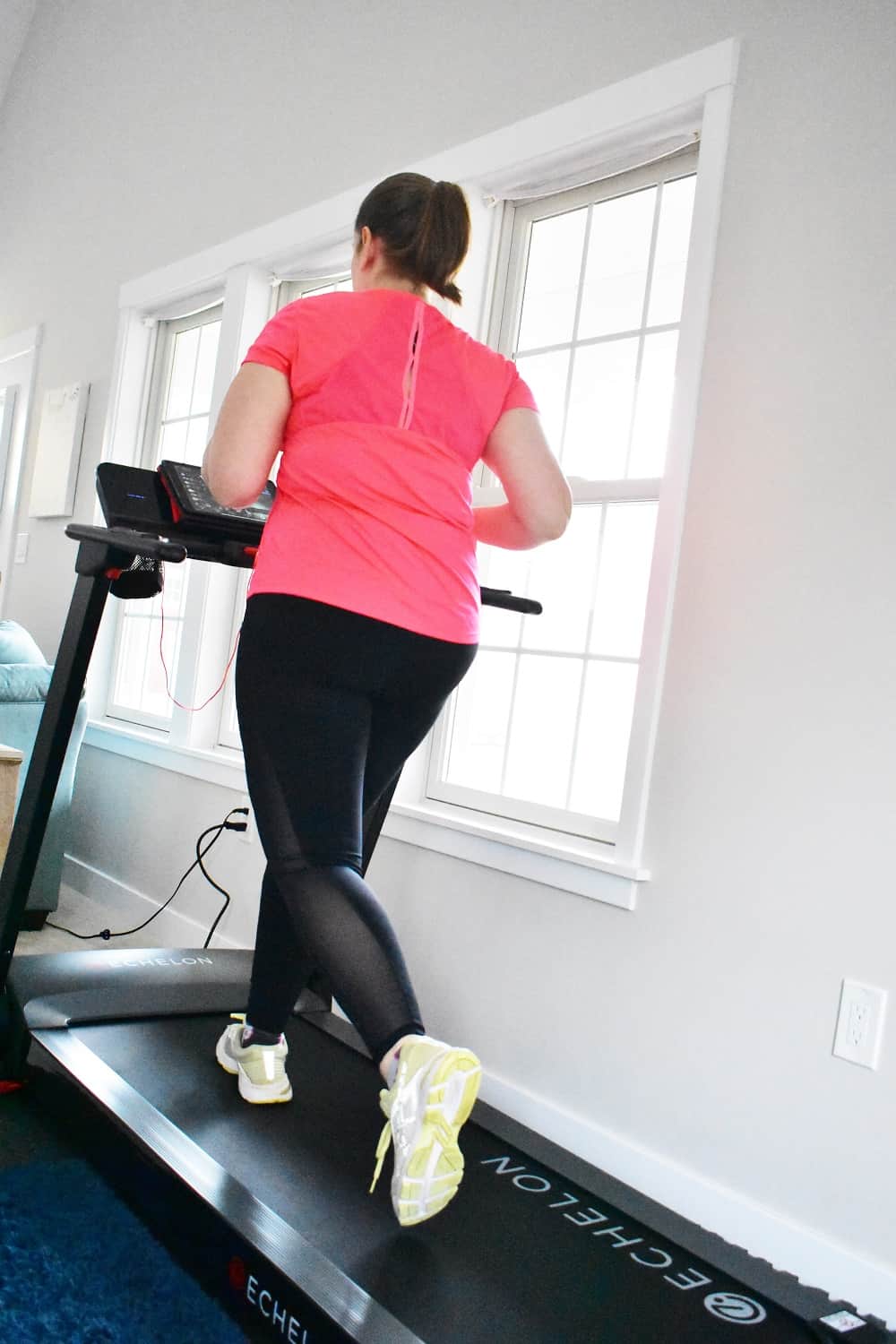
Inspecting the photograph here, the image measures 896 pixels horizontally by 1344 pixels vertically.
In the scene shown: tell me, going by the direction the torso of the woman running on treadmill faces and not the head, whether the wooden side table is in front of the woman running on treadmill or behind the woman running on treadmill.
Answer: in front

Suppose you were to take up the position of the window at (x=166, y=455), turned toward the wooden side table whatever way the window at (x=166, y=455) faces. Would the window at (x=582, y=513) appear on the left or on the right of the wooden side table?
left

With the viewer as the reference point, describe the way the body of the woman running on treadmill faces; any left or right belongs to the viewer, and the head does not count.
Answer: facing away from the viewer and to the left of the viewer

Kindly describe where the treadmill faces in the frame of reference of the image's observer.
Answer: facing away from the viewer and to the left of the viewer

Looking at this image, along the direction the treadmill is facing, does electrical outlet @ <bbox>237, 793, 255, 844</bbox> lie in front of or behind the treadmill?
in front

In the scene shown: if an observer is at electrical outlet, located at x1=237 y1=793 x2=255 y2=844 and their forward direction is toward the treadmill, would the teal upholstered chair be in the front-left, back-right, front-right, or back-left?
back-right

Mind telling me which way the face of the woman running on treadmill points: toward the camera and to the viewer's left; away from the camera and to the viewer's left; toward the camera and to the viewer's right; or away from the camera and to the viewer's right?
away from the camera and to the viewer's left

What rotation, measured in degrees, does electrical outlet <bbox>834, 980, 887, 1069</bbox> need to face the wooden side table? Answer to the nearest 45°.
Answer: approximately 45° to its right

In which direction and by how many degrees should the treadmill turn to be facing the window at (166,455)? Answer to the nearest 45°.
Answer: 0° — it already faces it

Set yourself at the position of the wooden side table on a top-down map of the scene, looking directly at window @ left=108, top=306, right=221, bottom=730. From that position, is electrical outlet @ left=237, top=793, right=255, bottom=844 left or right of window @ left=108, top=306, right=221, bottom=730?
right
